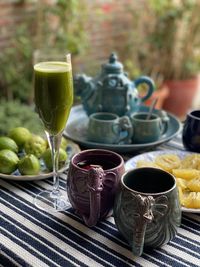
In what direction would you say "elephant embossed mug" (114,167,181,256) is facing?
toward the camera

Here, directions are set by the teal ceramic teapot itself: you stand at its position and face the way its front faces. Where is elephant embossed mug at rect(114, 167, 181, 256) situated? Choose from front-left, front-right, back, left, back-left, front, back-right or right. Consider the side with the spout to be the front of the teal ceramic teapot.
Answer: left

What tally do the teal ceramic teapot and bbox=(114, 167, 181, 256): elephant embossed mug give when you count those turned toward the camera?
1

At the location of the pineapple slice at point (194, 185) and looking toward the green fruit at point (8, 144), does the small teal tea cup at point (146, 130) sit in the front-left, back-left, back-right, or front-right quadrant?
front-right

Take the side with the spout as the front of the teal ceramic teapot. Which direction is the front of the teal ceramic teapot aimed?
to the viewer's left

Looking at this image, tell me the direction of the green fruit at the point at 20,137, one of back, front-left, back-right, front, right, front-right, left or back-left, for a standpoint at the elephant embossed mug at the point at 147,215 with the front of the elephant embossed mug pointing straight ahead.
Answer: back-right

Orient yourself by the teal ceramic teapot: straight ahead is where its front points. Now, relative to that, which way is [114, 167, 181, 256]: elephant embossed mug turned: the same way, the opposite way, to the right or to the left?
to the left

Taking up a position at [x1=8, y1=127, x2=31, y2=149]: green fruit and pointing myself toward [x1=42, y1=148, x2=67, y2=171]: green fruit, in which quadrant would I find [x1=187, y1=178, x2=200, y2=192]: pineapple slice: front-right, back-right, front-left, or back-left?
front-left

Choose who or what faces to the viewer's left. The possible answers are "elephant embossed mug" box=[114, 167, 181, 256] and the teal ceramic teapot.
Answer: the teal ceramic teapot

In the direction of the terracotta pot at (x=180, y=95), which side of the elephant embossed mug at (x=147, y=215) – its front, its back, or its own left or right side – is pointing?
back
